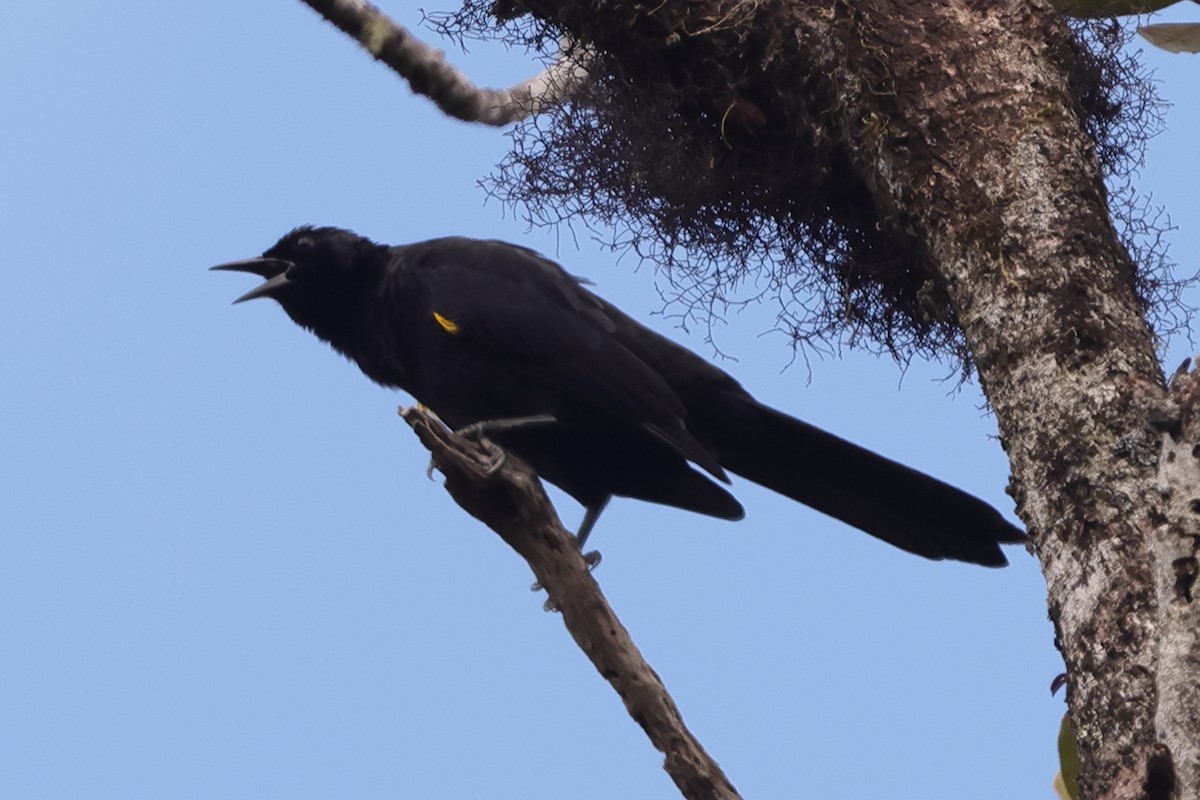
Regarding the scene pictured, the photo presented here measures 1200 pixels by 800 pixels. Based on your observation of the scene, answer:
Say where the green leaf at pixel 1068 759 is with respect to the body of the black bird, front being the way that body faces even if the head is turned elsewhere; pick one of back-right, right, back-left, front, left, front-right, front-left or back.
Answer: back-left

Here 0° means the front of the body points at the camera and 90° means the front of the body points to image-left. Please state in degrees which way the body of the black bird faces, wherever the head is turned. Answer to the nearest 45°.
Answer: approximately 90°
